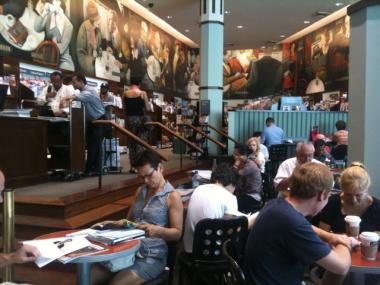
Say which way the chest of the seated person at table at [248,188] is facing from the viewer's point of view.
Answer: to the viewer's left

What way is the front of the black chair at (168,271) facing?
to the viewer's left

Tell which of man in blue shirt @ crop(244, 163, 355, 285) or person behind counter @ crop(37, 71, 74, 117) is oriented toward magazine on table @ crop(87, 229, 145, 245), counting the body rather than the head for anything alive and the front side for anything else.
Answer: the person behind counter

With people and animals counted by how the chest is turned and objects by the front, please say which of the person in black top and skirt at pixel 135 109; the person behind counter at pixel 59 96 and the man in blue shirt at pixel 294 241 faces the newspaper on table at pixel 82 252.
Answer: the person behind counter at pixel 59 96

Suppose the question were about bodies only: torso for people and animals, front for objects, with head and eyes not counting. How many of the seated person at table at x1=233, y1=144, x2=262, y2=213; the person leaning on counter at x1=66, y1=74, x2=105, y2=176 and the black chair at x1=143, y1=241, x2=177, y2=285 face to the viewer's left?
3

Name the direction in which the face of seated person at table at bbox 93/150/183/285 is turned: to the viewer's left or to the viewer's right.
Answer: to the viewer's left

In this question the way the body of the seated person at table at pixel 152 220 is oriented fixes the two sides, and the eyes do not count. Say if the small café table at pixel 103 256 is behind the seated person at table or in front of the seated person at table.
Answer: in front

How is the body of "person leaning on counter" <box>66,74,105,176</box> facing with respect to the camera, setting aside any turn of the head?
to the viewer's left

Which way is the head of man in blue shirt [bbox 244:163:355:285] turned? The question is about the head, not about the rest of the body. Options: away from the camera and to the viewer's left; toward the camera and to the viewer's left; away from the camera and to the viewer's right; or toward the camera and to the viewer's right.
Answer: away from the camera and to the viewer's right

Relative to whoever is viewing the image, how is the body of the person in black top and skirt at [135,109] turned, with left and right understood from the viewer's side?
facing away from the viewer

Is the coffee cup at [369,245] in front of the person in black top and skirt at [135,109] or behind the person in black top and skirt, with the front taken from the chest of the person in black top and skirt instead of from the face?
behind

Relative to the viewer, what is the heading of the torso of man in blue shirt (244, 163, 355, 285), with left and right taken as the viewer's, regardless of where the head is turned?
facing away from the viewer and to the right of the viewer

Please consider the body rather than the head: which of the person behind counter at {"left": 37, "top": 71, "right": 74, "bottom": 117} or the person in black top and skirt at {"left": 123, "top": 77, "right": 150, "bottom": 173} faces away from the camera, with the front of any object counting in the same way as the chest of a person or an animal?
the person in black top and skirt at {"left": 123, "top": 77, "right": 150, "bottom": 173}

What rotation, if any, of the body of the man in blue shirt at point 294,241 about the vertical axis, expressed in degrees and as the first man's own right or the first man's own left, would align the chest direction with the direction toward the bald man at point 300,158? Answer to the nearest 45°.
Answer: approximately 45° to the first man's own left
